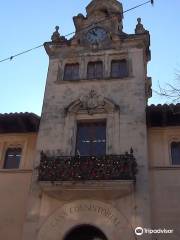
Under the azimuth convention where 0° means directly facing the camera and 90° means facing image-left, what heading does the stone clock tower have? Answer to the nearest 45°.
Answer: approximately 0°
